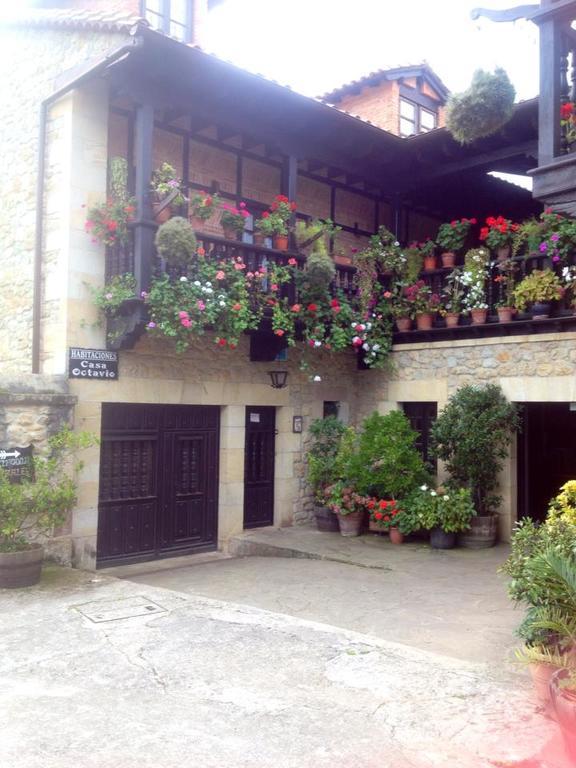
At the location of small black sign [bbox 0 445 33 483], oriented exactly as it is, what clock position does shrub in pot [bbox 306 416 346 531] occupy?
The shrub in pot is roughly at 8 o'clock from the small black sign.

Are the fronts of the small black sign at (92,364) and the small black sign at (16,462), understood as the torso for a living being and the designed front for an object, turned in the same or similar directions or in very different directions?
same or similar directions

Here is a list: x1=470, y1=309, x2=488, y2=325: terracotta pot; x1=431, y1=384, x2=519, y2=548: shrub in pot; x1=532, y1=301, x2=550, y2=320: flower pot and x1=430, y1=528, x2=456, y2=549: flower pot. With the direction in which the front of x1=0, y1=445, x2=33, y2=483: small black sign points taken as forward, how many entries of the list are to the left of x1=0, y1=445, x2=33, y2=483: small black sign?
4

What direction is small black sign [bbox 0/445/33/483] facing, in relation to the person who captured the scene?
facing the viewer

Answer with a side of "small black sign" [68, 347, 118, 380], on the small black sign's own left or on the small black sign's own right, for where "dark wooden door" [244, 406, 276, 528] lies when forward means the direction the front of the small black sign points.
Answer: on the small black sign's own left

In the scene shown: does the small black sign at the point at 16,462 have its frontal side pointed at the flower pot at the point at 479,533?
no

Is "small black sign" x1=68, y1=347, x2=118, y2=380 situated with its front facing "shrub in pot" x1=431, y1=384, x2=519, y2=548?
no

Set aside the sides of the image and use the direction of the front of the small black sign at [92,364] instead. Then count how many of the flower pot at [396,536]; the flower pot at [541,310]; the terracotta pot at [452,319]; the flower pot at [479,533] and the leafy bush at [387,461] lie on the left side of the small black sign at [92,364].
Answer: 5

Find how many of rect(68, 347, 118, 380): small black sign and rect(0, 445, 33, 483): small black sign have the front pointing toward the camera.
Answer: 2

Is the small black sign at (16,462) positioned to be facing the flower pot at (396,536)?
no

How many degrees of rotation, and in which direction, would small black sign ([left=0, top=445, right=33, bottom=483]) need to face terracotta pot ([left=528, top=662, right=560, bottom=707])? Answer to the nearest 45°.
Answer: approximately 45° to its left

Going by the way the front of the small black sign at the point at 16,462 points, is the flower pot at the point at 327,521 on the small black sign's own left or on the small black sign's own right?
on the small black sign's own left

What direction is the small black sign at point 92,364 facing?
toward the camera

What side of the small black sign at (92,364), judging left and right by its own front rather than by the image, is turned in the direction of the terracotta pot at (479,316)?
left

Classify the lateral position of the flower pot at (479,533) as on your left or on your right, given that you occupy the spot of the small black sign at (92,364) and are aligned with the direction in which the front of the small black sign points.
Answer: on your left

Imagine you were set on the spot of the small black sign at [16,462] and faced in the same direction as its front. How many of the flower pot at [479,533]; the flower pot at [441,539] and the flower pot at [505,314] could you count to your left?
3

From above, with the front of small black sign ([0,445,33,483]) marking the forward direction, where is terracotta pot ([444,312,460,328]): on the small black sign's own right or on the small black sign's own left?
on the small black sign's own left
